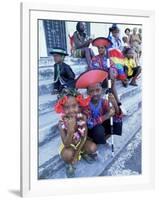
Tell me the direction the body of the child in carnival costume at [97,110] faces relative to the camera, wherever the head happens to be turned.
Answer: toward the camera

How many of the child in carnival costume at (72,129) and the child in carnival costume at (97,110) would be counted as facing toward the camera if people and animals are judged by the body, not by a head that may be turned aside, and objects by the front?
2

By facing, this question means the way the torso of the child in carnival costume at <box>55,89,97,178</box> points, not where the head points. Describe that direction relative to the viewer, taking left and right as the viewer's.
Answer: facing the viewer
